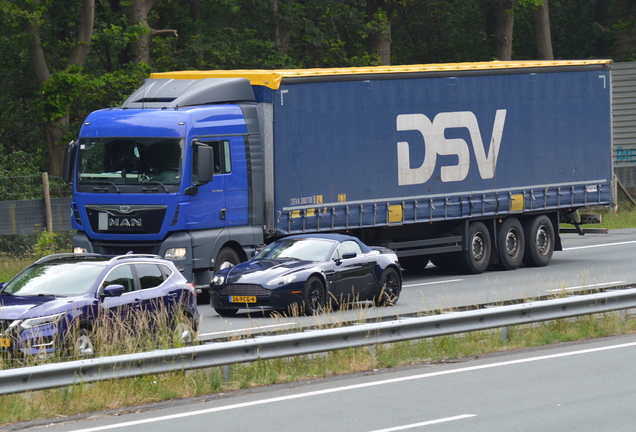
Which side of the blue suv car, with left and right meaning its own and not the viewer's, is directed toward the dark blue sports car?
back

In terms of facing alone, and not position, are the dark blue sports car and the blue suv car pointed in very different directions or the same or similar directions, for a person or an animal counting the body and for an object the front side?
same or similar directions

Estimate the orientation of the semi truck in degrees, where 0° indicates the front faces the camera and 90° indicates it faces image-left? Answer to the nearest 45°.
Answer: approximately 45°

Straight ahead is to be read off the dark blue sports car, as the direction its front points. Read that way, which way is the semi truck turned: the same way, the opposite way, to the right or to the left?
the same way

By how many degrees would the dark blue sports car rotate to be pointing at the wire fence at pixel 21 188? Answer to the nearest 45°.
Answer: approximately 90° to its right

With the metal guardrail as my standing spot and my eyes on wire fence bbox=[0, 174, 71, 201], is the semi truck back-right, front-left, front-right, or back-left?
front-right

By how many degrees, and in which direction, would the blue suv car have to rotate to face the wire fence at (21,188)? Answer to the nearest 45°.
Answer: approximately 135° to its right

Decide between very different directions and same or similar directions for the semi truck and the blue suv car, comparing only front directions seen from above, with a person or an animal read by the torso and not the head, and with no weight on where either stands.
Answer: same or similar directions

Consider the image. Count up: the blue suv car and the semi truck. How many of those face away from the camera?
0

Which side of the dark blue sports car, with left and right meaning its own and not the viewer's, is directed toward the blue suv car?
front

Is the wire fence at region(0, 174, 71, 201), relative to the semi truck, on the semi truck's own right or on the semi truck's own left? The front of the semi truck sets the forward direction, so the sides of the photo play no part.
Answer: on the semi truck's own right

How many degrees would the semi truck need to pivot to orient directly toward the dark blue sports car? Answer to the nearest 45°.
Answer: approximately 45° to its left

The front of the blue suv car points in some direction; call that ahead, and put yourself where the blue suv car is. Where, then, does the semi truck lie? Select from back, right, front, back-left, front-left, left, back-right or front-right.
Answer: back

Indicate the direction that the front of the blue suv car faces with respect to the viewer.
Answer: facing the viewer and to the left of the viewer

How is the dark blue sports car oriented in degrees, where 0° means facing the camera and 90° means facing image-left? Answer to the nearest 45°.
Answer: approximately 45°
